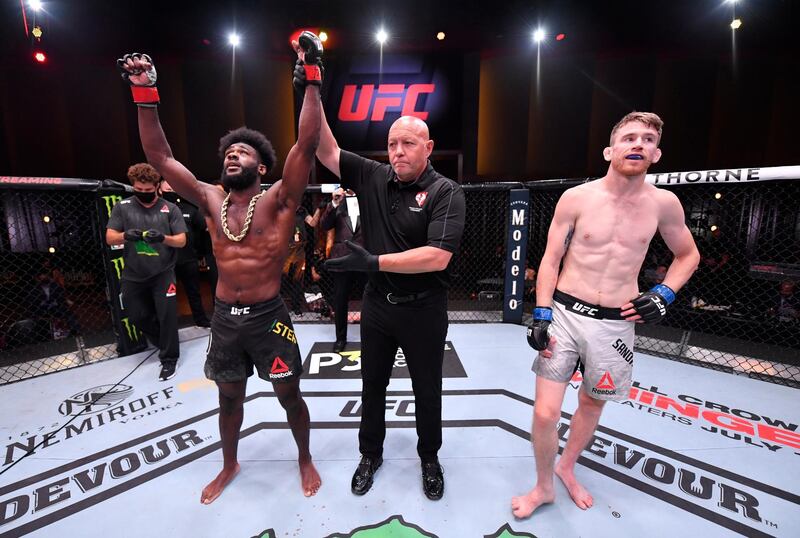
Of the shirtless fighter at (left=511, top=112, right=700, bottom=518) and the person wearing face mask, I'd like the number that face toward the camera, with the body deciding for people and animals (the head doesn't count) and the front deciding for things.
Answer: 2

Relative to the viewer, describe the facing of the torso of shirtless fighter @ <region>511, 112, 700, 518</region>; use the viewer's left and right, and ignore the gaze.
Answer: facing the viewer

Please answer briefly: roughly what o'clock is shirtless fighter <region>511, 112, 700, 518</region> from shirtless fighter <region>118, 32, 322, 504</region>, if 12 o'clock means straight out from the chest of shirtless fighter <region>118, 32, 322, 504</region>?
shirtless fighter <region>511, 112, 700, 518</region> is roughly at 10 o'clock from shirtless fighter <region>118, 32, 322, 504</region>.

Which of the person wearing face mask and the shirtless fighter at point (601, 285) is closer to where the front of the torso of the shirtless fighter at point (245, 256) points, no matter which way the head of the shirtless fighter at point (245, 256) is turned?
the shirtless fighter

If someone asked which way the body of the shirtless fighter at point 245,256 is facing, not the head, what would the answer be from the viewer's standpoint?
toward the camera

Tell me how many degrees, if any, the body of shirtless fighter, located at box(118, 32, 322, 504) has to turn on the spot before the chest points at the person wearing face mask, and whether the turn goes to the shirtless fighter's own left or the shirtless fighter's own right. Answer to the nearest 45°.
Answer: approximately 180°

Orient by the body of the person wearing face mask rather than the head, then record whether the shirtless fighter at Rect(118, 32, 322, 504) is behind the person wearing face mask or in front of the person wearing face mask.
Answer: in front

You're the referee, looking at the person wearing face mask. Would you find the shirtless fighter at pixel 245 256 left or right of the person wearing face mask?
left

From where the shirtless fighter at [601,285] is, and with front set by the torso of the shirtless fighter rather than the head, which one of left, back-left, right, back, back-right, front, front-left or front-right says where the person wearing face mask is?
right

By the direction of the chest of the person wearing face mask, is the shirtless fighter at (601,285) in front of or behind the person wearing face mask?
in front
